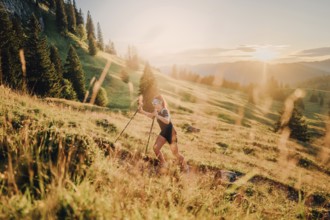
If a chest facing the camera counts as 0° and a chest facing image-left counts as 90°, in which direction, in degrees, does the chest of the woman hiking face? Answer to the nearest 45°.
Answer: approximately 90°

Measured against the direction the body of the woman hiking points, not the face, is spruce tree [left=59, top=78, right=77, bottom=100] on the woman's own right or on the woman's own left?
on the woman's own right

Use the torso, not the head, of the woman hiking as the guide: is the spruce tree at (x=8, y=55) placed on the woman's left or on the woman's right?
on the woman's right

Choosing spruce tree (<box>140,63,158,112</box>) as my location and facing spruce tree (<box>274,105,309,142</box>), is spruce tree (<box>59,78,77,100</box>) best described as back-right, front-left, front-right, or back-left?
back-right

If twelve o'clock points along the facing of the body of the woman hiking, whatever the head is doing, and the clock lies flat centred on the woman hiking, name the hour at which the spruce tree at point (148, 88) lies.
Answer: The spruce tree is roughly at 3 o'clock from the woman hiking.

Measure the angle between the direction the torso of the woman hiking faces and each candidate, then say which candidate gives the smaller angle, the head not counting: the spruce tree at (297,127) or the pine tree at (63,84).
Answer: the pine tree
